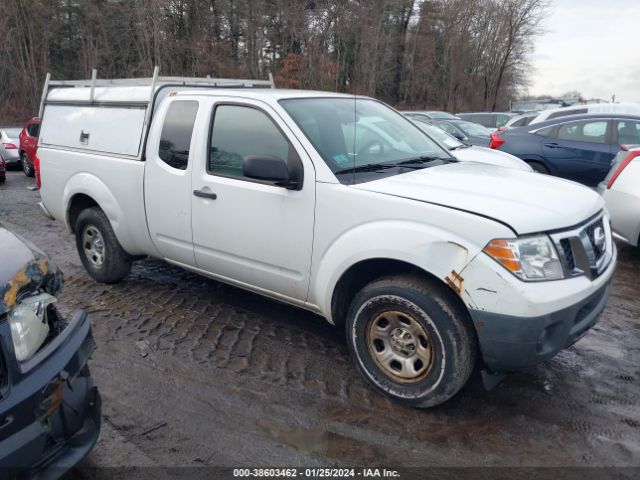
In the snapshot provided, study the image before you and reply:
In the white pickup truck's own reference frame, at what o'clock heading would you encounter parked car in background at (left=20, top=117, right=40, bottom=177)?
The parked car in background is roughly at 6 o'clock from the white pickup truck.

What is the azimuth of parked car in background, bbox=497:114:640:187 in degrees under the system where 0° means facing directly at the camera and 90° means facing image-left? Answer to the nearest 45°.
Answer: approximately 270°

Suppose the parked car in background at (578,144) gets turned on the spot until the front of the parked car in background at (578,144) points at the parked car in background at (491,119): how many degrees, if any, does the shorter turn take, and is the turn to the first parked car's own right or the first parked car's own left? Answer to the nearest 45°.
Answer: approximately 90° to the first parked car's own left

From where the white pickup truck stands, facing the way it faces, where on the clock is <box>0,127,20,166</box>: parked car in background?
The parked car in background is roughly at 6 o'clock from the white pickup truck.

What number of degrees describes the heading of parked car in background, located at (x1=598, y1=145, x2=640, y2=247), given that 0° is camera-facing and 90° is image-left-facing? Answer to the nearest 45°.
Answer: approximately 225°

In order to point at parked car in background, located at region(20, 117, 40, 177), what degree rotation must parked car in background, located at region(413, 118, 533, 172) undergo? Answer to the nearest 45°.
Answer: approximately 135° to its right

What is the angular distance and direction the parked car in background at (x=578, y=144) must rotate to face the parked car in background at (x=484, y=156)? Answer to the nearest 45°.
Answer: approximately 135° to its right
